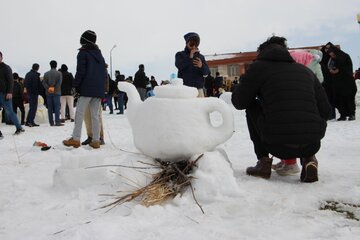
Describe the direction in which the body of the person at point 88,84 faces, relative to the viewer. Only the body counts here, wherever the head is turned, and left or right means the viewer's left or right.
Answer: facing away from the viewer and to the left of the viewer

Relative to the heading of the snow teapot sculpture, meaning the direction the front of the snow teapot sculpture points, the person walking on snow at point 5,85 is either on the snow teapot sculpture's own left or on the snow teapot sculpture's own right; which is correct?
on the snow teapot sculpture's own right

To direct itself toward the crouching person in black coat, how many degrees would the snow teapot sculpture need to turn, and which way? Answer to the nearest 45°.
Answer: approximately 180°

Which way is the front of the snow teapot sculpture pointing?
to the viewer's left

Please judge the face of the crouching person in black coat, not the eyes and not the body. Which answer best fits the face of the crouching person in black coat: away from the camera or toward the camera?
away from the camera

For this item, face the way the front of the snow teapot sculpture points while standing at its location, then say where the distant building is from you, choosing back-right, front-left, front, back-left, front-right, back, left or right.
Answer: right

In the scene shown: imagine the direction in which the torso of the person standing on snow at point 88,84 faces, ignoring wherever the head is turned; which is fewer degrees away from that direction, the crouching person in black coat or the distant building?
the distant building
